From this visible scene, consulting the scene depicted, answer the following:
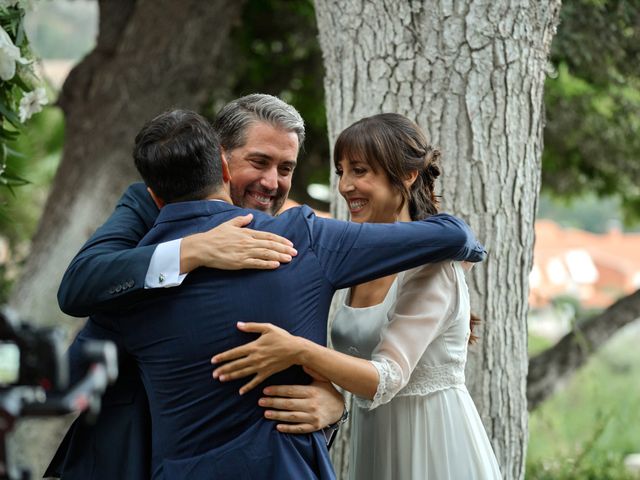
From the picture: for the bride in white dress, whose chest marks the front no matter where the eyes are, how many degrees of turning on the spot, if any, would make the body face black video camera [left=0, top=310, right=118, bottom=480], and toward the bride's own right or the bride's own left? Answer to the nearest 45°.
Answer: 0° — they already face it

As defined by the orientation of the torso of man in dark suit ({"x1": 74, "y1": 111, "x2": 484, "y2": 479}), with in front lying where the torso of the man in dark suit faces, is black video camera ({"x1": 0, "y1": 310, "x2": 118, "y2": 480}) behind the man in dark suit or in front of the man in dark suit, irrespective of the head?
behind

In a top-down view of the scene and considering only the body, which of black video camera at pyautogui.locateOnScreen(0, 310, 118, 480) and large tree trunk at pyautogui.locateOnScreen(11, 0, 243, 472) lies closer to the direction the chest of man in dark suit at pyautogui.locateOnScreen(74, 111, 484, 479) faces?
the large tree trunk

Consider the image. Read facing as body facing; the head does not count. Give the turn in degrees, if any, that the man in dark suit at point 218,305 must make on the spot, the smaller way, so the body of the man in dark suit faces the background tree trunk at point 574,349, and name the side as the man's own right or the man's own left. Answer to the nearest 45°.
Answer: approximately 45° to the man's own right

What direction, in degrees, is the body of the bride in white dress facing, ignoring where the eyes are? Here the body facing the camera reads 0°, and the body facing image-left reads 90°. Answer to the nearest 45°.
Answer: approximately 45°

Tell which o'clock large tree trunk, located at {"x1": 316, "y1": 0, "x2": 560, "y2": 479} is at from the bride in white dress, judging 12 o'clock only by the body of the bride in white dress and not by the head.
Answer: The large tree trunk is roughly at 5 o'clock from the bride in white dress.

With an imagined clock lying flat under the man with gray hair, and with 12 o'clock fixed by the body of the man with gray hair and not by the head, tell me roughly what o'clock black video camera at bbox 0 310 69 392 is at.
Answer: The black video camera is roughly at 2 o'clock from the man with gray hair.

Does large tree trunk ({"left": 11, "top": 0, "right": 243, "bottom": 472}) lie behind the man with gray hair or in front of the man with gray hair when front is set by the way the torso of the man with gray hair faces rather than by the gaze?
behind

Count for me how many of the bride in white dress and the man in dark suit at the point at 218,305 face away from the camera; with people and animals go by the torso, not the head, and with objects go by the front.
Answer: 1

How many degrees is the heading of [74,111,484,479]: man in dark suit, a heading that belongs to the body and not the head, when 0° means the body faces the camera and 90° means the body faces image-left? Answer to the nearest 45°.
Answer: approximately 180°

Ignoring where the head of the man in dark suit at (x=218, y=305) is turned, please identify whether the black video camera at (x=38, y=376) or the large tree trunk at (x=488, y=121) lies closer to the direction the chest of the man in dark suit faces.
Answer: the large tree trunk

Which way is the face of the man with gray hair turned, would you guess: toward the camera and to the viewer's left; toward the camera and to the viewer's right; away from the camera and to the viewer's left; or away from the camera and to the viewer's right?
toward the camera and to the viewer's right

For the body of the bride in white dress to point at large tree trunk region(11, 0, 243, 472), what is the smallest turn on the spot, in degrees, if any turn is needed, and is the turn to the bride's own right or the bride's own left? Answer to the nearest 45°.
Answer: approximately 90° to the bride's own right

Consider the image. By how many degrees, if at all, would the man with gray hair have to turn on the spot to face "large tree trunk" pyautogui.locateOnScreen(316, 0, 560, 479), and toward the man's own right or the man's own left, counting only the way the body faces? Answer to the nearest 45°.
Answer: approximately 90° to the man's own left

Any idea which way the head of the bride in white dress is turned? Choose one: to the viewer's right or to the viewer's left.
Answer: to the viewer's left
